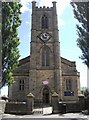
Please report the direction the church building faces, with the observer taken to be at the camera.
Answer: facing the viewer

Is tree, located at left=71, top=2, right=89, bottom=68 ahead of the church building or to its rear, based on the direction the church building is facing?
ahead

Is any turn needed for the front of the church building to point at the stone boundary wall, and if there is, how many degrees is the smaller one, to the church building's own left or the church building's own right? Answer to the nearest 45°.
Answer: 0° — it already faces it

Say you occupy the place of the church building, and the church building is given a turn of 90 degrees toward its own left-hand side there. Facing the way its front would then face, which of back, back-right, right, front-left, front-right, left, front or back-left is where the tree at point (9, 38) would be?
right
